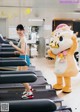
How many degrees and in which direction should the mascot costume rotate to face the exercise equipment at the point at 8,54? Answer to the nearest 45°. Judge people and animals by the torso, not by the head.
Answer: approximately 45° to its right

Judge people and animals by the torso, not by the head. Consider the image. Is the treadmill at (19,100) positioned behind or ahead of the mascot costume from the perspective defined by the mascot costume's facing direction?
ahead

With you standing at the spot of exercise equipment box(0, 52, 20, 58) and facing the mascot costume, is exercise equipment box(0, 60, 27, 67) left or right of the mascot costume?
right

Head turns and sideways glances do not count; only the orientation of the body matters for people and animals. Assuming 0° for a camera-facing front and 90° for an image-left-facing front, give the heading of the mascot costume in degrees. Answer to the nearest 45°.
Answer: approximately 45°
